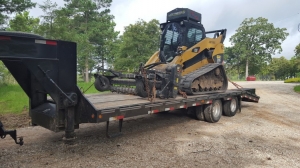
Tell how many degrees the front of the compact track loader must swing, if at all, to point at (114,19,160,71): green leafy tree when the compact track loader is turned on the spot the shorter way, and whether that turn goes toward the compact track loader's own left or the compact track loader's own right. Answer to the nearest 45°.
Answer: approximately 135° to the compact track loader's own right

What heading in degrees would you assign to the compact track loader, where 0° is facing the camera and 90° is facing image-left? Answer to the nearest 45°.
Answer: approximately 45°

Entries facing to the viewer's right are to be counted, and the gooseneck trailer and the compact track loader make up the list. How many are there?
0

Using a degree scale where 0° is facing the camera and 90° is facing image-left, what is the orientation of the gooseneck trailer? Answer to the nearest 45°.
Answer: approximately 45°

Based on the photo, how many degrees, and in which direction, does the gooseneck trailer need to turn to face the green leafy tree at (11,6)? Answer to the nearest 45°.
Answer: approximately 90° to its right

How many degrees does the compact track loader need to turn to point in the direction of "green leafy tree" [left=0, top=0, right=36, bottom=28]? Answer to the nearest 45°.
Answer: approximately 90° to its right

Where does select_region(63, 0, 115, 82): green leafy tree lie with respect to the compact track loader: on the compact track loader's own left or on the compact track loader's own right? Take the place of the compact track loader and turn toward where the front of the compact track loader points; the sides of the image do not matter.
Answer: on the compact track loader's own right
